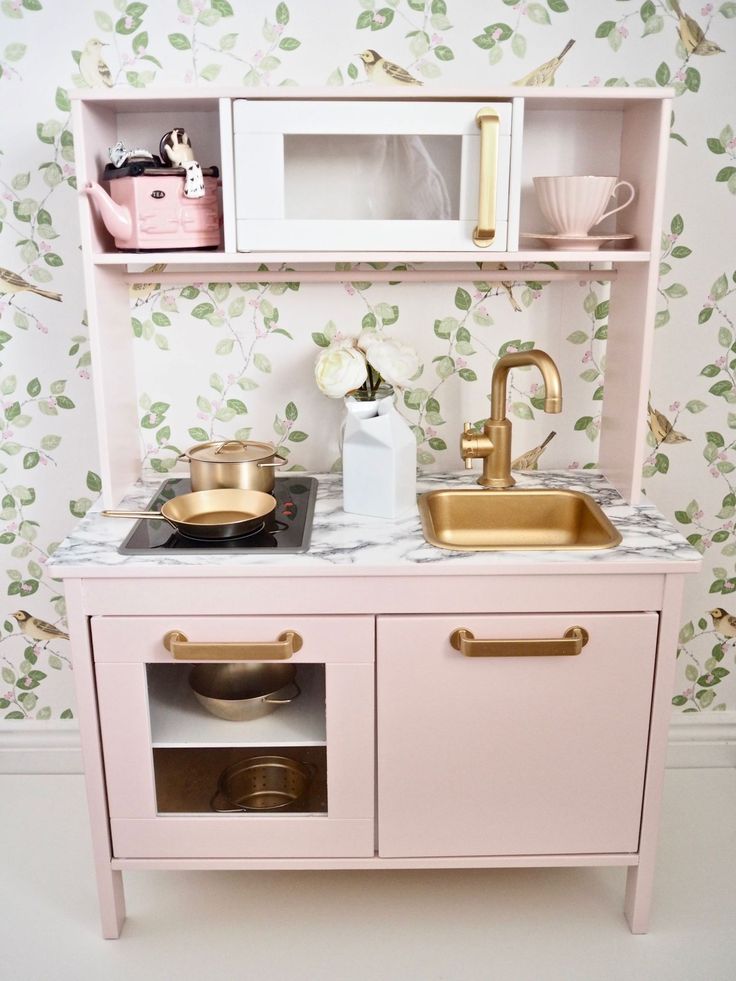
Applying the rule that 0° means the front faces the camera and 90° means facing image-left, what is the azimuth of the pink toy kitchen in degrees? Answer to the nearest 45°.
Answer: approximately 0°
